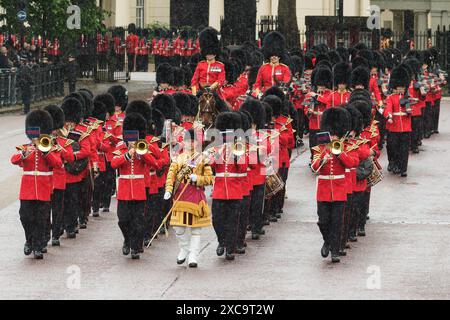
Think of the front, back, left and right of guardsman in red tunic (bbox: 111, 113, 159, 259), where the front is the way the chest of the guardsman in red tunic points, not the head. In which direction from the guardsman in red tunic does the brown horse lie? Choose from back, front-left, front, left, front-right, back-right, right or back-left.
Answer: back

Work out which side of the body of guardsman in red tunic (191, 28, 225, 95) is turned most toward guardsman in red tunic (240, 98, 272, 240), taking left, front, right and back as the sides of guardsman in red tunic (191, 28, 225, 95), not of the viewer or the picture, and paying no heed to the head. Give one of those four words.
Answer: front

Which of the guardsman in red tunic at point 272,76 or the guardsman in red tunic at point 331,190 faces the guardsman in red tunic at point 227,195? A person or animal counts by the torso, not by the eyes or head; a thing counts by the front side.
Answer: the guardsman in red tunic at point 272,76

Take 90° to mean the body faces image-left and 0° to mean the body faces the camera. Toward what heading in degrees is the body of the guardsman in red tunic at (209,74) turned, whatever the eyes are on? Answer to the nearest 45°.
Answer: approximately 0°

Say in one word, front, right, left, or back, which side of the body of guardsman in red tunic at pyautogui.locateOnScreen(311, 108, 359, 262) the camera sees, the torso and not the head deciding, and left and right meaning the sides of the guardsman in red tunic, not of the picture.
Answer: front

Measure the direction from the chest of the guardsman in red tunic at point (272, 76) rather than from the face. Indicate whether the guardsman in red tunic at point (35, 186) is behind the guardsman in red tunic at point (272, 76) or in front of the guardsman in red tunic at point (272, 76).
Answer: in front

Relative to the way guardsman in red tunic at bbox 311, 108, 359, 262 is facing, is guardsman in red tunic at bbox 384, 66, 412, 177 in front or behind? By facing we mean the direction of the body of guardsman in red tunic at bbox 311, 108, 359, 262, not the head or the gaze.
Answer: behind

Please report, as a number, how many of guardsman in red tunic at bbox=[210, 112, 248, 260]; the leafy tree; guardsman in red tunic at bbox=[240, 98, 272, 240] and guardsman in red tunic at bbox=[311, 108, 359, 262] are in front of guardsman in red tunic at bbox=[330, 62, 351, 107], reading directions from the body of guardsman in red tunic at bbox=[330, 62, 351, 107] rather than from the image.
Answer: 3

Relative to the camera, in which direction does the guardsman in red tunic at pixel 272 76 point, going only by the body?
toward the camera

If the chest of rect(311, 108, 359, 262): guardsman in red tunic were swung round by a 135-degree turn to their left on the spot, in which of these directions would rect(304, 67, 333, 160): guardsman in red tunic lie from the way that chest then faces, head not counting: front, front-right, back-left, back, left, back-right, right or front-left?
front-left

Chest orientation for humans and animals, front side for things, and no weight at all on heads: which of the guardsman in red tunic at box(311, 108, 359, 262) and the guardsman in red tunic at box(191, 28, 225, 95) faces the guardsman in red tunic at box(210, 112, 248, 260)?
the guardsman in red tunic at box(191, 28, 225, 95)
